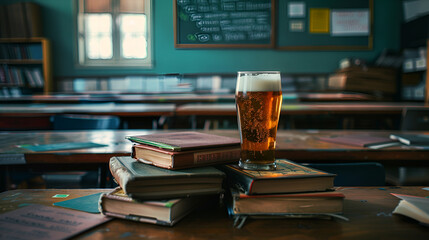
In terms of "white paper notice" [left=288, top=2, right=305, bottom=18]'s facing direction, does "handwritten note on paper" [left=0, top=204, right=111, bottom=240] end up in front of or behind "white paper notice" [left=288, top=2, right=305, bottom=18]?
in front

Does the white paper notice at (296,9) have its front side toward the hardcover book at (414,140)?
yes

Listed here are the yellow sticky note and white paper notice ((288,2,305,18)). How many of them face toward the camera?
2

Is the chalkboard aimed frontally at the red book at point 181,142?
yes

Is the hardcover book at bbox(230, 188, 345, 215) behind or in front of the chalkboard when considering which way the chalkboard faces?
in front

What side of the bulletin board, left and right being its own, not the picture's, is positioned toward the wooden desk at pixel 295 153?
front

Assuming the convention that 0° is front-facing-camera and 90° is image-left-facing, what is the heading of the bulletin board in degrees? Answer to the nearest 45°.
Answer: approximately 0°

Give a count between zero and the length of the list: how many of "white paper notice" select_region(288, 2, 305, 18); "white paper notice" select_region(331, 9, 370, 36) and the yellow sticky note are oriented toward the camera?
3
